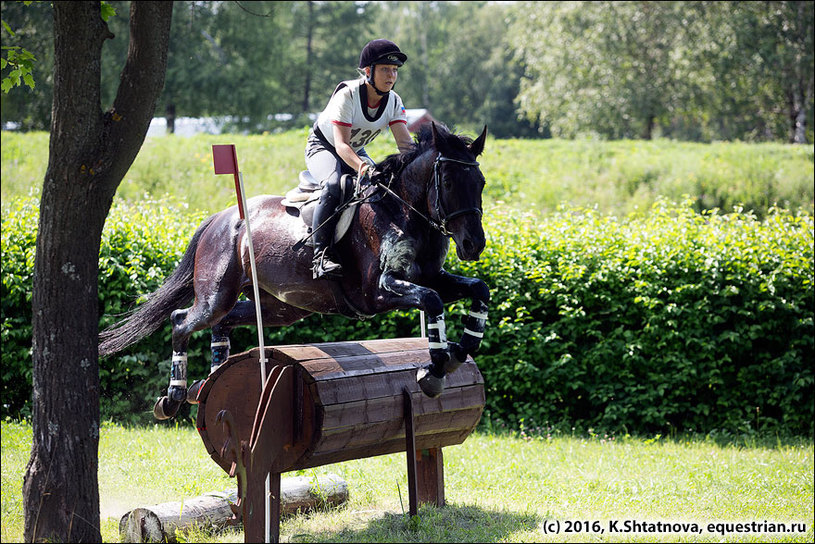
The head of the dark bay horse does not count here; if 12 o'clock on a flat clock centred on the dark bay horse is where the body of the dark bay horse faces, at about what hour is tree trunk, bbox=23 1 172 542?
The tree trunk is roughly at 4 o'clock from the dark bay horse.

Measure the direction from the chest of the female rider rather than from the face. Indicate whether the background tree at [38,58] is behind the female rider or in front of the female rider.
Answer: behind

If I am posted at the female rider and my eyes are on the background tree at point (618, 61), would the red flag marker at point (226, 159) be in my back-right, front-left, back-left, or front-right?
back-left

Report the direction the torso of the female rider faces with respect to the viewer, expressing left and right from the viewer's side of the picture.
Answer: facing the viewer and to the right of the viewer

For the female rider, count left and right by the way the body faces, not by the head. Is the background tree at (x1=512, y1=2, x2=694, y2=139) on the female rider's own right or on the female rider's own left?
on the female rider's own left

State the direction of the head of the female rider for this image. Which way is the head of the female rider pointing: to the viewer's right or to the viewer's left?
to the viewer's right

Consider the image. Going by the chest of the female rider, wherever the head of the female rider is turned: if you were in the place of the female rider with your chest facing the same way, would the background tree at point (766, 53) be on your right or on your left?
on your left
